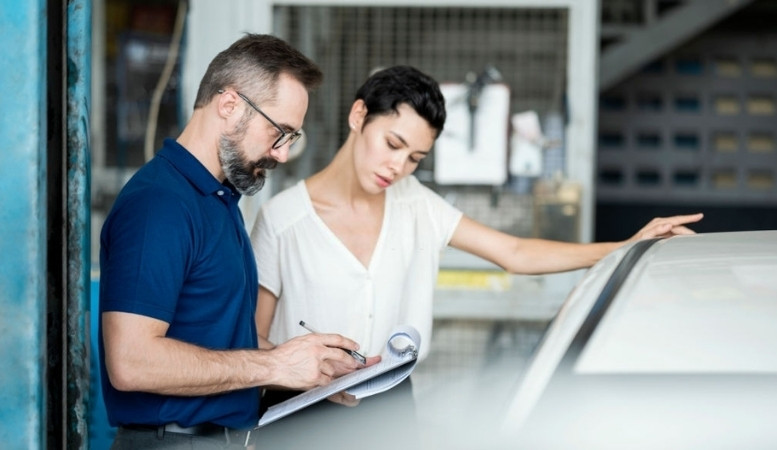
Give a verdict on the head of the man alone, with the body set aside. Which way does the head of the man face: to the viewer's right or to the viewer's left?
to the viewer's right

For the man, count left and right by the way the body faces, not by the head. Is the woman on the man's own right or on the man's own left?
on the man's own left

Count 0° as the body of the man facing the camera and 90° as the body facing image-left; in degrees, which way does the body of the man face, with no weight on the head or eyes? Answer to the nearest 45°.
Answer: approximately 270°

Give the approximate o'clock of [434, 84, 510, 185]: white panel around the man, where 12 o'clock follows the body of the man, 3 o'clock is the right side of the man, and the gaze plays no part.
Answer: The white panel is roughly at 10 o'clock from the man.

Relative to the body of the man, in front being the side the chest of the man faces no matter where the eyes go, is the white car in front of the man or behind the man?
in front
